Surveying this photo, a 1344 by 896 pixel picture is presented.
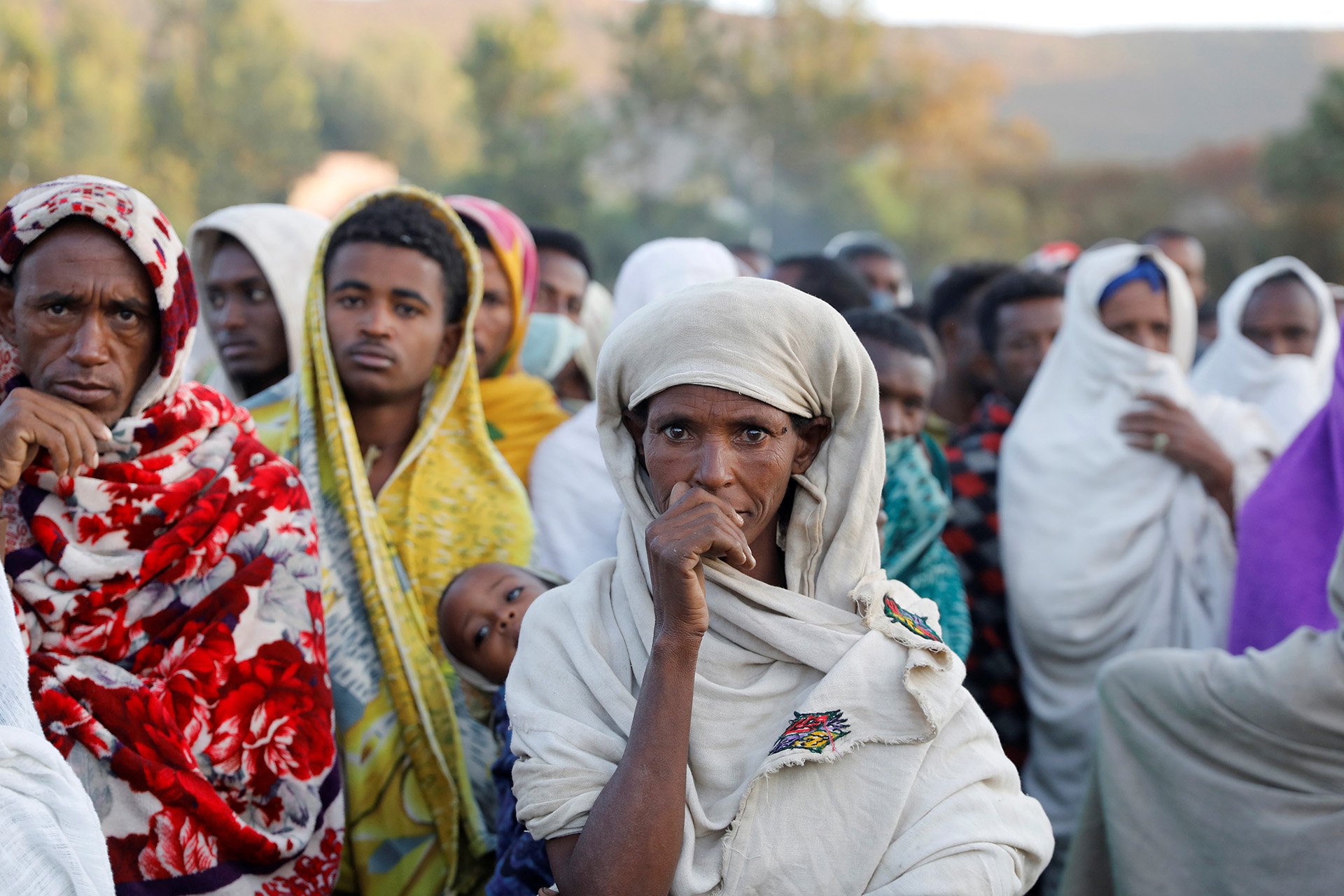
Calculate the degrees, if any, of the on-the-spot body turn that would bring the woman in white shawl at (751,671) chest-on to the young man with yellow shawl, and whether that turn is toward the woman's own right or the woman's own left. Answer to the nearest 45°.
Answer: approximately 135° to the woman's own right

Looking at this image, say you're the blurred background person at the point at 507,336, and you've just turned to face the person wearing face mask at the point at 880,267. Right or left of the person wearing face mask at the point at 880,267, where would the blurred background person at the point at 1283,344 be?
right

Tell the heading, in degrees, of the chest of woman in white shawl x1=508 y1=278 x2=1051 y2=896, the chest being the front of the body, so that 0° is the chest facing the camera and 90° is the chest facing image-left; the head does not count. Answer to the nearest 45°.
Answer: approximately 0°

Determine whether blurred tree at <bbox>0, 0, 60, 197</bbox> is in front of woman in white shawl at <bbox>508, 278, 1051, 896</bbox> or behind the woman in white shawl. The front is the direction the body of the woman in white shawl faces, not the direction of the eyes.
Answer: behind

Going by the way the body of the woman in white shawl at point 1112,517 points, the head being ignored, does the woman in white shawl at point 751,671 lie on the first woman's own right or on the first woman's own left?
on the first woman's own right

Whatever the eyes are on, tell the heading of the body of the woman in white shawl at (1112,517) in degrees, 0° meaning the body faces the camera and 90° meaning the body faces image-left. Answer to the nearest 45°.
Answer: approximately 315°
